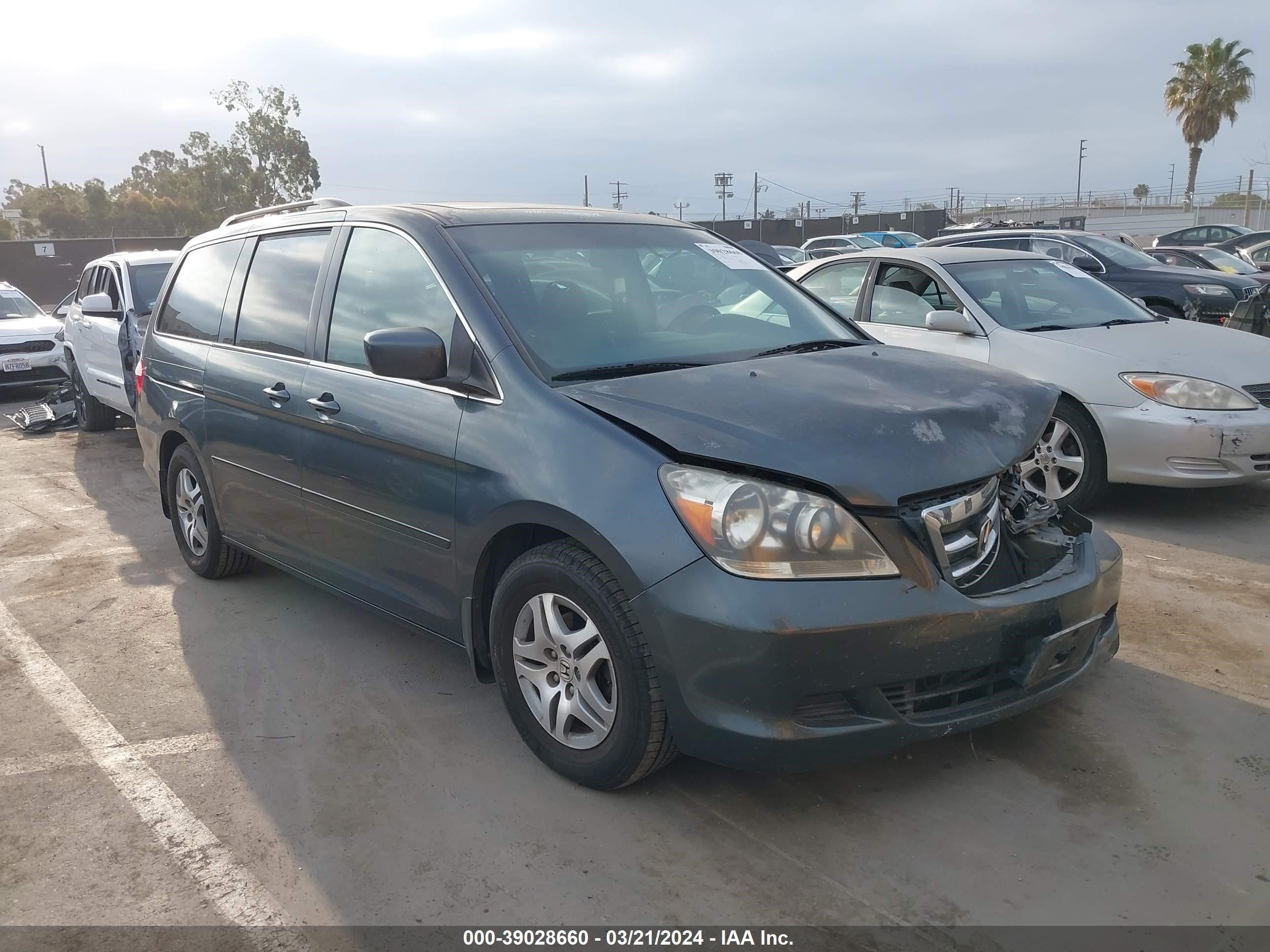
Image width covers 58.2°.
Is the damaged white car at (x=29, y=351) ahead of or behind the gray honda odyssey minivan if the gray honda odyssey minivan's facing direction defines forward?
behind

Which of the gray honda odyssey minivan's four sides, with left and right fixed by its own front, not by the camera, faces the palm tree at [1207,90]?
left

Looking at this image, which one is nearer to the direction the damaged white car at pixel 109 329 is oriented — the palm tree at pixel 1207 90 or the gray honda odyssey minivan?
the gray honda odyssey minivan

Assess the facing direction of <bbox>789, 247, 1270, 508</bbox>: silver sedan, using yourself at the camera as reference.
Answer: facing the viewer and to the right of the viewer

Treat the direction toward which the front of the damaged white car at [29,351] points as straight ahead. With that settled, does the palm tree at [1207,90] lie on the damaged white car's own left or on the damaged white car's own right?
on the damaged white car's own left

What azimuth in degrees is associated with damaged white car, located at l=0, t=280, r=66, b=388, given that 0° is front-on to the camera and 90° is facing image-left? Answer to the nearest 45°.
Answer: approximately 0°

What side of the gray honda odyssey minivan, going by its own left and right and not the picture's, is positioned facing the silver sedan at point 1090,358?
left
